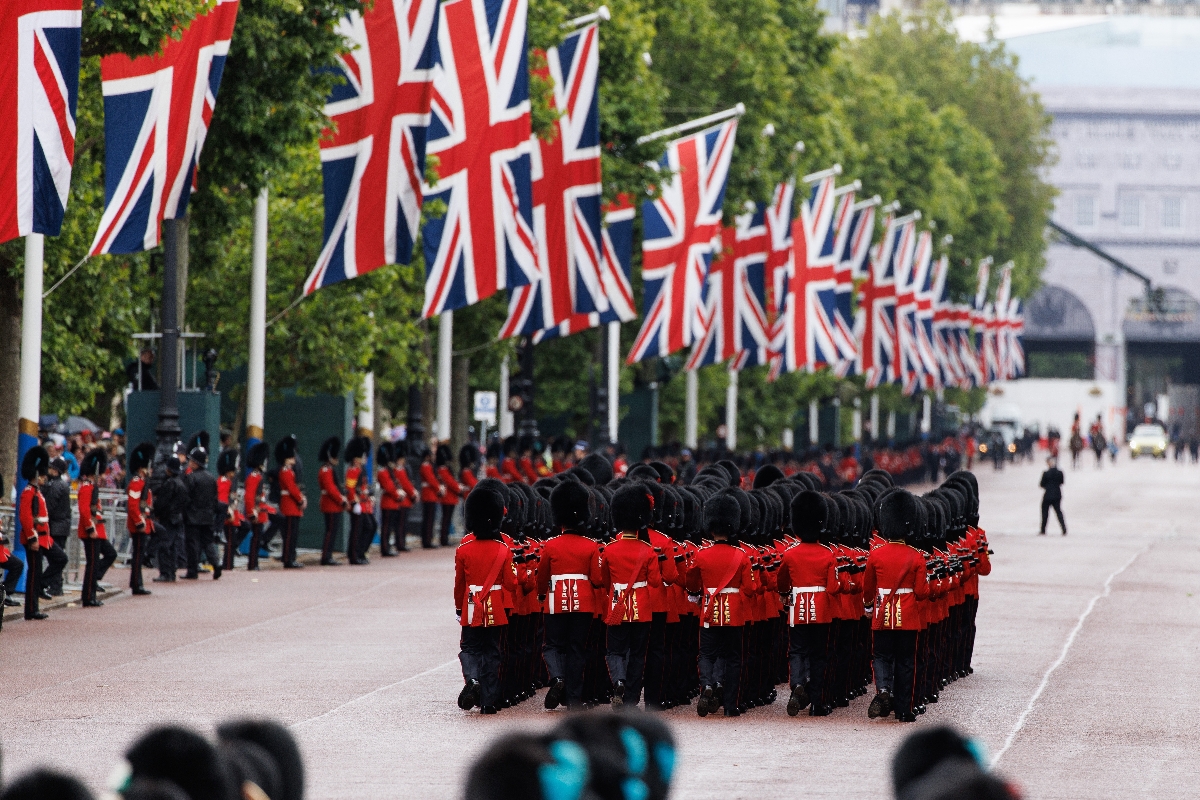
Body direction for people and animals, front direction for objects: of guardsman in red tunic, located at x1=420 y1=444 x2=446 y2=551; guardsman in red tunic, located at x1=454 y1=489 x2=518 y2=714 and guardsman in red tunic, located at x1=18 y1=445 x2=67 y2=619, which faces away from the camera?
guardsman in red tunic, located at x1=454 y1=489 x2=518 y2=714

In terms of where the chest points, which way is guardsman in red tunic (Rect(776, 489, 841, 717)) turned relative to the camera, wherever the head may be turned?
away from the camera

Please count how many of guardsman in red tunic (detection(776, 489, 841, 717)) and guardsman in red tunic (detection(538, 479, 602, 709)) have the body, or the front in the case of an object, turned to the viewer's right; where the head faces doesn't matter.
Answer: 0

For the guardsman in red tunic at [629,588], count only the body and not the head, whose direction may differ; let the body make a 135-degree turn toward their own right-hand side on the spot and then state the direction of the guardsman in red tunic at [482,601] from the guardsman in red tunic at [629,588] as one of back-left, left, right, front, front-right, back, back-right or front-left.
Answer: back-right

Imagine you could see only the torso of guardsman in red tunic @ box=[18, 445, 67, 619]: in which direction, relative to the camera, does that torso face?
to the viewer's right

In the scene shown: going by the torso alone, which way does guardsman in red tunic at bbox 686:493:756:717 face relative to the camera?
away from the camera

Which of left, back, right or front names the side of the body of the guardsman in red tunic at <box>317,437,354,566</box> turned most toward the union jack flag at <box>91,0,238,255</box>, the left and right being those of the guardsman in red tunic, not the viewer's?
right

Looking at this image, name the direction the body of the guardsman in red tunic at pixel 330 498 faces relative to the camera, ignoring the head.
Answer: to the viewer's right

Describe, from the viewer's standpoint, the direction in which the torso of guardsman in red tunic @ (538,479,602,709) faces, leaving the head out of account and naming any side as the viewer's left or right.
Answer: facing away from the viewer

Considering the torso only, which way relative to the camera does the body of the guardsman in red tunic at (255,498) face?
to the viewer's right

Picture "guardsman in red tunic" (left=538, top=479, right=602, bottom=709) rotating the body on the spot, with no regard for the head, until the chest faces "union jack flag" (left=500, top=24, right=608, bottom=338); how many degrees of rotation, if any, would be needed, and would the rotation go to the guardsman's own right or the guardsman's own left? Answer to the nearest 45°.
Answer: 0° — they already face it

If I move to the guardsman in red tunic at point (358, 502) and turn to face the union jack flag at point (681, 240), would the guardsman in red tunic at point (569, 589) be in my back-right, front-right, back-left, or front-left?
back-right

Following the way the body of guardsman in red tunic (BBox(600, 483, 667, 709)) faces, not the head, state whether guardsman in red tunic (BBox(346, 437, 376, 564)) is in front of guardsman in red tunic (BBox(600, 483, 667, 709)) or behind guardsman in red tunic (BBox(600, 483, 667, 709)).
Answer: in front

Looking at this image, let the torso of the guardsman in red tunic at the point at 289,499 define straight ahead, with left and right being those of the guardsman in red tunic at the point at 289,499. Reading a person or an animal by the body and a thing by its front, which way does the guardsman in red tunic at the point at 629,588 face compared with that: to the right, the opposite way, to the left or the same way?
to the left

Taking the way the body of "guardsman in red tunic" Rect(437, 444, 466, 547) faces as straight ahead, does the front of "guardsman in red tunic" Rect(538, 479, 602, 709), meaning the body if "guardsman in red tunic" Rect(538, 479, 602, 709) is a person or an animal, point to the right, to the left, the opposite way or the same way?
to the left

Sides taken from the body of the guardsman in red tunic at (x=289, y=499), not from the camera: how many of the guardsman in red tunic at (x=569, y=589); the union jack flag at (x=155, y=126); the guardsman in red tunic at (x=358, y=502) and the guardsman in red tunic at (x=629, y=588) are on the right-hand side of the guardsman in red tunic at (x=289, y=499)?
3

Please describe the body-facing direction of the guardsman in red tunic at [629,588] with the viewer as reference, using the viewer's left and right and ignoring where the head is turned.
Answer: facing away from the viewer

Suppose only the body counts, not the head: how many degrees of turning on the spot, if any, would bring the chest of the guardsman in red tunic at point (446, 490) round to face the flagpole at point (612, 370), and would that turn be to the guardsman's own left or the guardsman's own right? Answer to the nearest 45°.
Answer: approximately 45° to the guardsman's own left

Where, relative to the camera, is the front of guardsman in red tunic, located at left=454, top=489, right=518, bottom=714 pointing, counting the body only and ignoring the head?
away from the camera

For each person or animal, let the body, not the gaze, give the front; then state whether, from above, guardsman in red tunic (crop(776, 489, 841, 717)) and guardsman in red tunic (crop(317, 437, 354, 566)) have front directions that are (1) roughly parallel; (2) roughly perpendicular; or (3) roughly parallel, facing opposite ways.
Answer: roughly perpendicular

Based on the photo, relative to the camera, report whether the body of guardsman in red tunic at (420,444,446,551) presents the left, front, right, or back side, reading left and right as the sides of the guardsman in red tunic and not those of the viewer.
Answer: right

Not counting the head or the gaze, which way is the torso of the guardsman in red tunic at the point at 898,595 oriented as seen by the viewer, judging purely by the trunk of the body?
away from the camera

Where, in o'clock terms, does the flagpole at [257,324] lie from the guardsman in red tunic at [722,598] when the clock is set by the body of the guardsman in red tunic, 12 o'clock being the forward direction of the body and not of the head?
The flagpole is roughly at 11 o'clock from the guardsman in red tunic.
